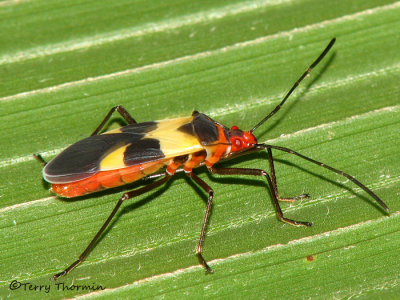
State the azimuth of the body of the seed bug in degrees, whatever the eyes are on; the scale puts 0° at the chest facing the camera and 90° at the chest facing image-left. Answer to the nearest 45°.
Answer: approximately 270°
